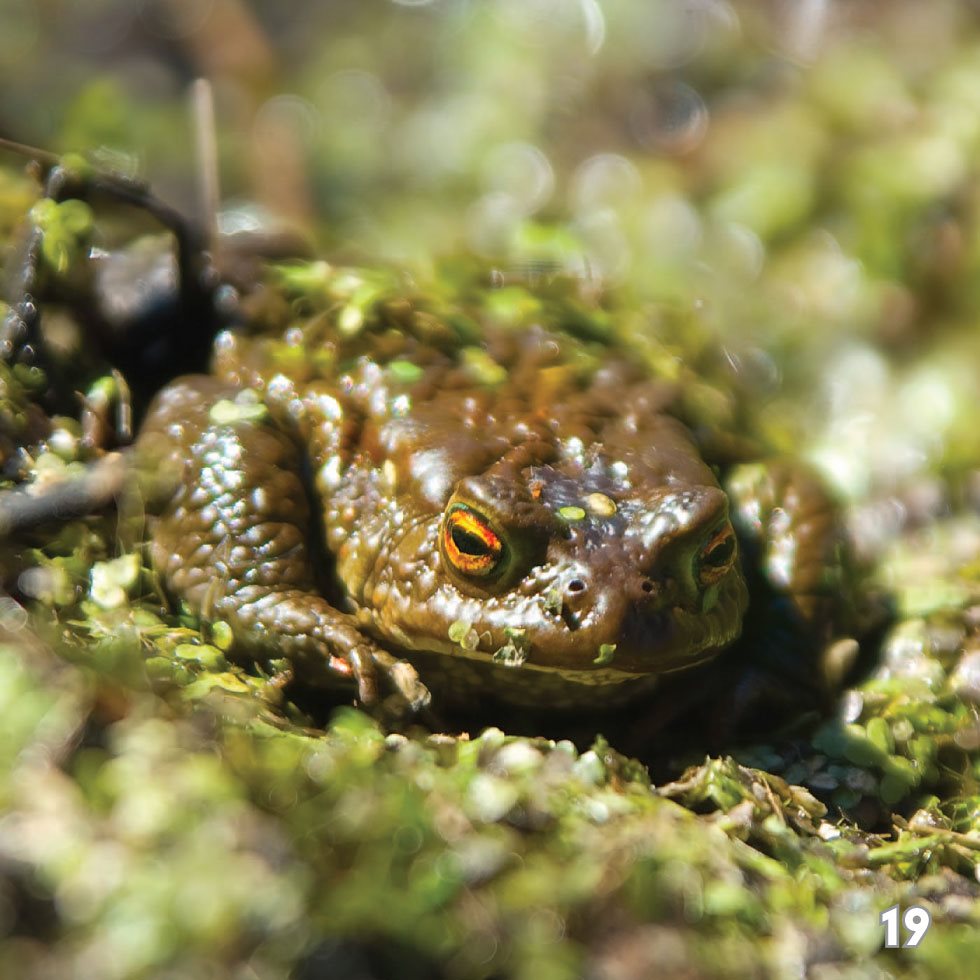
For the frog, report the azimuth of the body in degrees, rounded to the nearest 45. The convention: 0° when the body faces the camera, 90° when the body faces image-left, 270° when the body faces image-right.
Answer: approximately 315°
